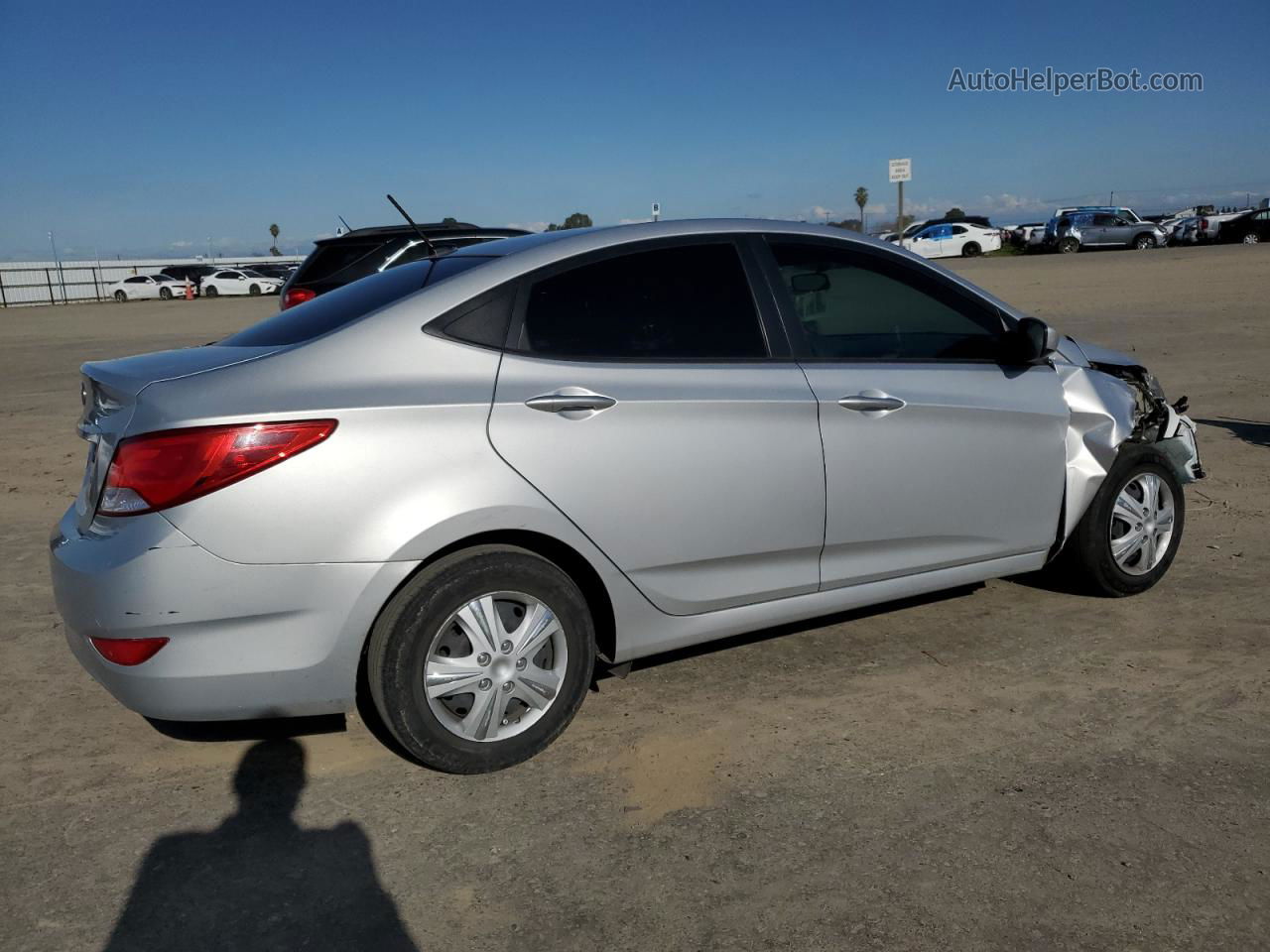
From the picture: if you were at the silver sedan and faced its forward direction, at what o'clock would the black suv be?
The black suv is roughly at 10 o'clock from the silver sedan.

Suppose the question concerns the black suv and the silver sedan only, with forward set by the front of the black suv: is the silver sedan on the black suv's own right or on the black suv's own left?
on the black suv's own right

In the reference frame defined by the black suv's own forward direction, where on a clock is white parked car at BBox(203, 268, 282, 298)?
The white parked car is roughly at 10 o'clock from the black suv.

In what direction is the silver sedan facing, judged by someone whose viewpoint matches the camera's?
facing away from the viewer and to the right of the viewer

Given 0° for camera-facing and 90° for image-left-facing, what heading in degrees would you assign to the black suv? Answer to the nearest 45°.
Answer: approximately 225°

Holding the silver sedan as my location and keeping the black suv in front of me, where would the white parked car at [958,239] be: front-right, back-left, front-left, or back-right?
front-right

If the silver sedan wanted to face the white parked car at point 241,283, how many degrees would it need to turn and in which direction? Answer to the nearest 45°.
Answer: approximately 45° to its left

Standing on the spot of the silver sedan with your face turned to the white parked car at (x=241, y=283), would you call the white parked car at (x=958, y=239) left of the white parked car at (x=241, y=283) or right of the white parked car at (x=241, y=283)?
right

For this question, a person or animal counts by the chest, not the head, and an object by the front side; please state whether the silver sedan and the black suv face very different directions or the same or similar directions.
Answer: same or similar directions

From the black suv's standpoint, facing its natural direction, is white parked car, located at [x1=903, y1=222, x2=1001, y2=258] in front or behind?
in front

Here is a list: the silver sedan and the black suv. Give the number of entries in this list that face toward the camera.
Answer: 0

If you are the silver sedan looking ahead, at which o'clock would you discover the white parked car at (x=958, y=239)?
The white parked car is roughly at 11 o'clock from the silver sedan.
